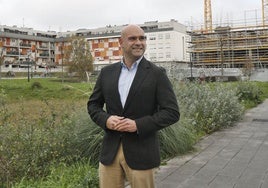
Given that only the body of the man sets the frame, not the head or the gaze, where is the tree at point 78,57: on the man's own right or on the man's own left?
on the man's own right

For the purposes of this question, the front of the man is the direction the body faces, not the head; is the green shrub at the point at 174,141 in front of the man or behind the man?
behind

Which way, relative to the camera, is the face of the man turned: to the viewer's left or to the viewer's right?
to the viewer's right

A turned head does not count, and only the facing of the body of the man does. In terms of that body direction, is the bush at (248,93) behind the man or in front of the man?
behind

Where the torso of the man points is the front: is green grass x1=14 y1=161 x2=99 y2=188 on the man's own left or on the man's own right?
on the man's own right

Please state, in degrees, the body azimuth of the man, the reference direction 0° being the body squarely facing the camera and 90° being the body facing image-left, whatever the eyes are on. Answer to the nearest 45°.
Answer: approximately 45°
